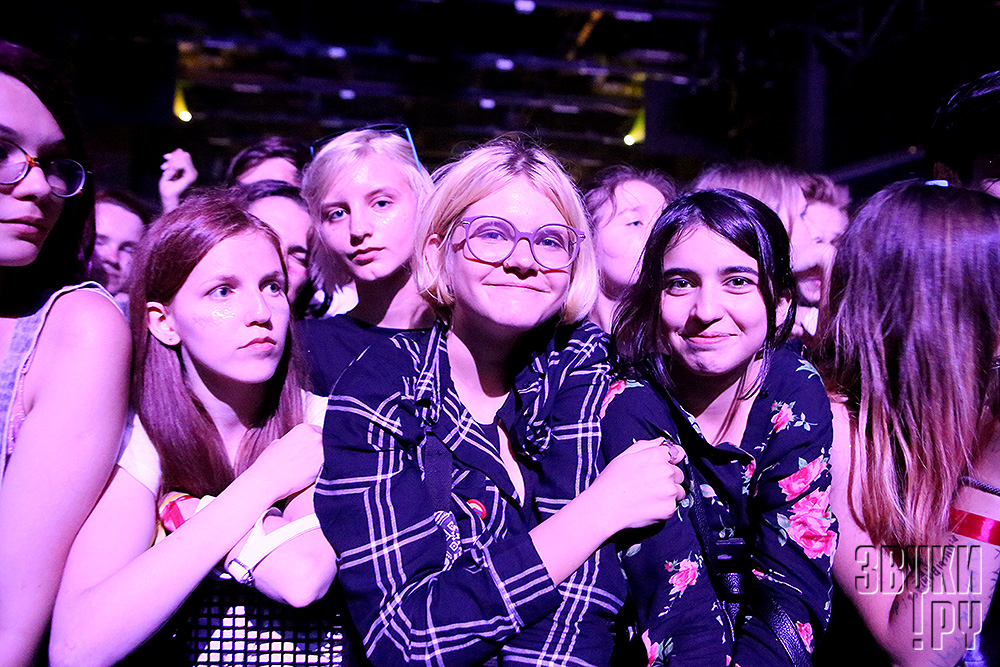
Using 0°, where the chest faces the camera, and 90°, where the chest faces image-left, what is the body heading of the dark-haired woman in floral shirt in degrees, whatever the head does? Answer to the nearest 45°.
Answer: approximately 0°

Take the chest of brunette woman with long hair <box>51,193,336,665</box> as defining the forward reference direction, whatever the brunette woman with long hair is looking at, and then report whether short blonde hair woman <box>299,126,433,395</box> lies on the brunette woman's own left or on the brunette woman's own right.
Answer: on the brunette woman's own left

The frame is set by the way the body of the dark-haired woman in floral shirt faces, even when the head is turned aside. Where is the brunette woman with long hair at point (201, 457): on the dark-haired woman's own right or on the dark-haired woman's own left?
on the dark-haired woman's own right

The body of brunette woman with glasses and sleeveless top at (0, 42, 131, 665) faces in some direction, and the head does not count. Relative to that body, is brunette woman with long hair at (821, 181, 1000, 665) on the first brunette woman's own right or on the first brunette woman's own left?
on the first brunette woman's own left

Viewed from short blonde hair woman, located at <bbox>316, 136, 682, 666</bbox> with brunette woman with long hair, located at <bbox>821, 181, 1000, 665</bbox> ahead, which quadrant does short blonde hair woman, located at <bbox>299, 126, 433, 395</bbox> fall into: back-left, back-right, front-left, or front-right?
back-left
